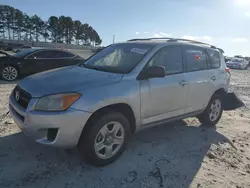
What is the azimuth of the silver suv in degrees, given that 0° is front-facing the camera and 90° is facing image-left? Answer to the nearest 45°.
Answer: approximately 45°

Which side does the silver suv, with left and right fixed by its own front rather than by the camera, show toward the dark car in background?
right
